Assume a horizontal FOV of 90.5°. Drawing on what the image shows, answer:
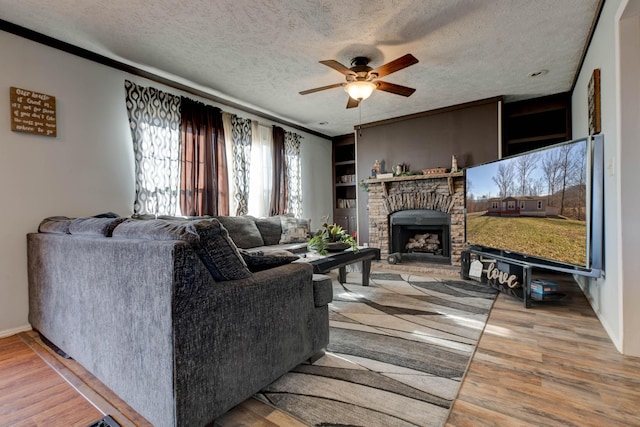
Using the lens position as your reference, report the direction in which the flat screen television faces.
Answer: facing the viewer and to the left of the viewer

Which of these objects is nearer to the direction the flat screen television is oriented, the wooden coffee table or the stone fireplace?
the wooden coffee table

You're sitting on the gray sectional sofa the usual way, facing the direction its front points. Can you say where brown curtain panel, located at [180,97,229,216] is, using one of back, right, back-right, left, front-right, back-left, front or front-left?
front-left

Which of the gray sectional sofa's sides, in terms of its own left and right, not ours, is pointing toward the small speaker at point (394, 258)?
front

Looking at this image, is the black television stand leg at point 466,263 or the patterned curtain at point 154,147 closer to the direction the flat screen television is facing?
the patterned curtain

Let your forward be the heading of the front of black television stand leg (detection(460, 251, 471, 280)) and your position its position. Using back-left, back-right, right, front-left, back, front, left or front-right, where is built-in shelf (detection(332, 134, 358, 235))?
right

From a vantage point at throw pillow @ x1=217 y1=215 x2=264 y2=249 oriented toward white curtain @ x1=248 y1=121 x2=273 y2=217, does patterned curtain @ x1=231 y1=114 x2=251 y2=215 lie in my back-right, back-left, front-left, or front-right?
front-left

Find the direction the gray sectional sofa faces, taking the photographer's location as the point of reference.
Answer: facing away from the viewer and to the right of the viewer

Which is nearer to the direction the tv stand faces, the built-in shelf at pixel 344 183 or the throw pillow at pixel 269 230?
the throw pillow

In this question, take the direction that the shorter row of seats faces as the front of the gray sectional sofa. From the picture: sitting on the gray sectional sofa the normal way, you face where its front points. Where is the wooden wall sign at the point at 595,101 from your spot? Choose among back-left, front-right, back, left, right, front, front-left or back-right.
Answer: front-right

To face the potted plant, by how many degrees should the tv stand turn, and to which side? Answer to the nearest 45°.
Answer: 0° — it already faces it

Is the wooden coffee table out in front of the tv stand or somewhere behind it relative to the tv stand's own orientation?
in front

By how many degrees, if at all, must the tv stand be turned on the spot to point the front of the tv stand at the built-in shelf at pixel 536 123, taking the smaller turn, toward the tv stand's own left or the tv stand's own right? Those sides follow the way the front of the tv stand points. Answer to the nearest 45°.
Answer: approximately 135° to the tv stand's own right
